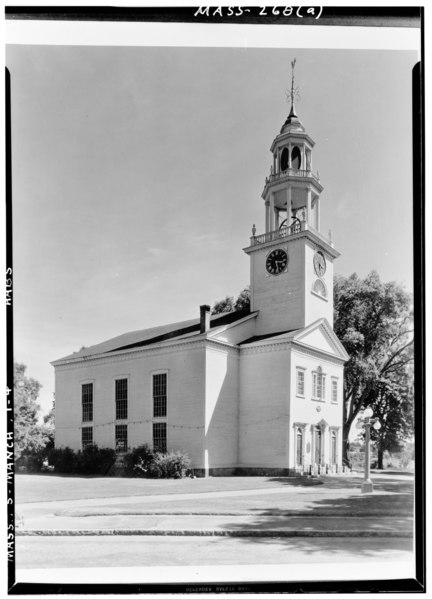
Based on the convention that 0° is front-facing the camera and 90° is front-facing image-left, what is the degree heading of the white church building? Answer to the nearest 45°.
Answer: approximately 315°

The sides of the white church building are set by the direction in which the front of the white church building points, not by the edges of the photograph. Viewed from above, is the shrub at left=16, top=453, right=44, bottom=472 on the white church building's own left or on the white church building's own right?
on the white church building's own right
